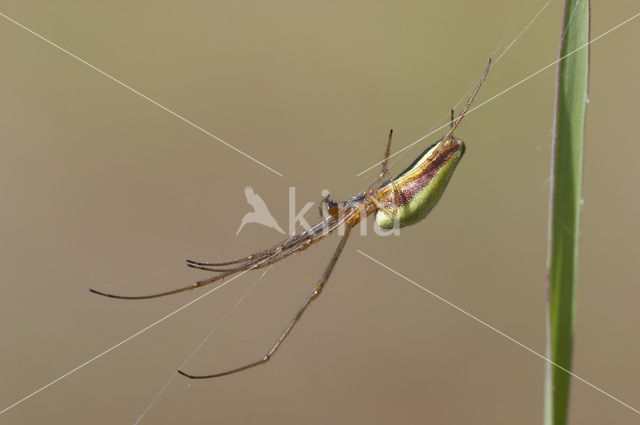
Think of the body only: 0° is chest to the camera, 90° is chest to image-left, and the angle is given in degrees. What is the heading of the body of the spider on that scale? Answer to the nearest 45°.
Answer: approximately 90°
